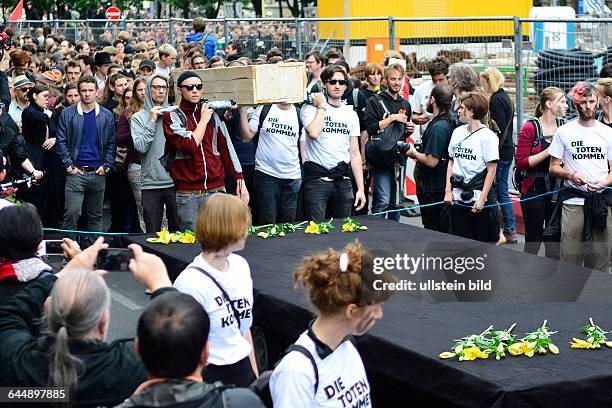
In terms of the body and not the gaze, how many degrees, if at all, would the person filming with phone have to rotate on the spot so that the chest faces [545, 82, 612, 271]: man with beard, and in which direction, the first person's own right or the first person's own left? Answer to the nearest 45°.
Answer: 0° — they already face them

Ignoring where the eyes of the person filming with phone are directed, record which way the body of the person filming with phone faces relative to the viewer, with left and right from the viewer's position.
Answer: facing away from the viewer and to the right of the viewer

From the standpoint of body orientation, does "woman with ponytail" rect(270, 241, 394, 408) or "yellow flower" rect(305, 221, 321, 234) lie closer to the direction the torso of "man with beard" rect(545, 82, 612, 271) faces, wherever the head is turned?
the woman with ponytail

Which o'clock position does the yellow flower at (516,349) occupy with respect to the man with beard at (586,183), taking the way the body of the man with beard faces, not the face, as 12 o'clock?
The yellow flower is roughly at 12 o'clock from the man with beard.

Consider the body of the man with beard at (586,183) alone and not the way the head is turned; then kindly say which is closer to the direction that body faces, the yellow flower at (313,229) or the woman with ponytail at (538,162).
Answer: the yellow flower

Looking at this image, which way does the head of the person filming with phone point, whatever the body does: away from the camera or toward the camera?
away from the camera

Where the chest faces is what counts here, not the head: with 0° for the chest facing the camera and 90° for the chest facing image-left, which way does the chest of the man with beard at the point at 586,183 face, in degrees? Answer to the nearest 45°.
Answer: approximately 0°

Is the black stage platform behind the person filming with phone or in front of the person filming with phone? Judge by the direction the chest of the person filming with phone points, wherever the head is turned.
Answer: in front

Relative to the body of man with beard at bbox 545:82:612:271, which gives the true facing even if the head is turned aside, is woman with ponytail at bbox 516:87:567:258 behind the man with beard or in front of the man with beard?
behind

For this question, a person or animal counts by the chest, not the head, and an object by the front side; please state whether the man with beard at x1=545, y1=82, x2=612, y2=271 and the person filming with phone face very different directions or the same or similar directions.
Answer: very different directions

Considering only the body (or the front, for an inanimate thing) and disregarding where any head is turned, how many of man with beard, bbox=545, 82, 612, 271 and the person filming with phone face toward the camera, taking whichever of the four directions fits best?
1
